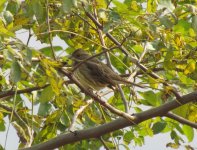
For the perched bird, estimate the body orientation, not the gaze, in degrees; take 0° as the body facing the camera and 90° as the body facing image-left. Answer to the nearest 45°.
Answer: approximately 90°
